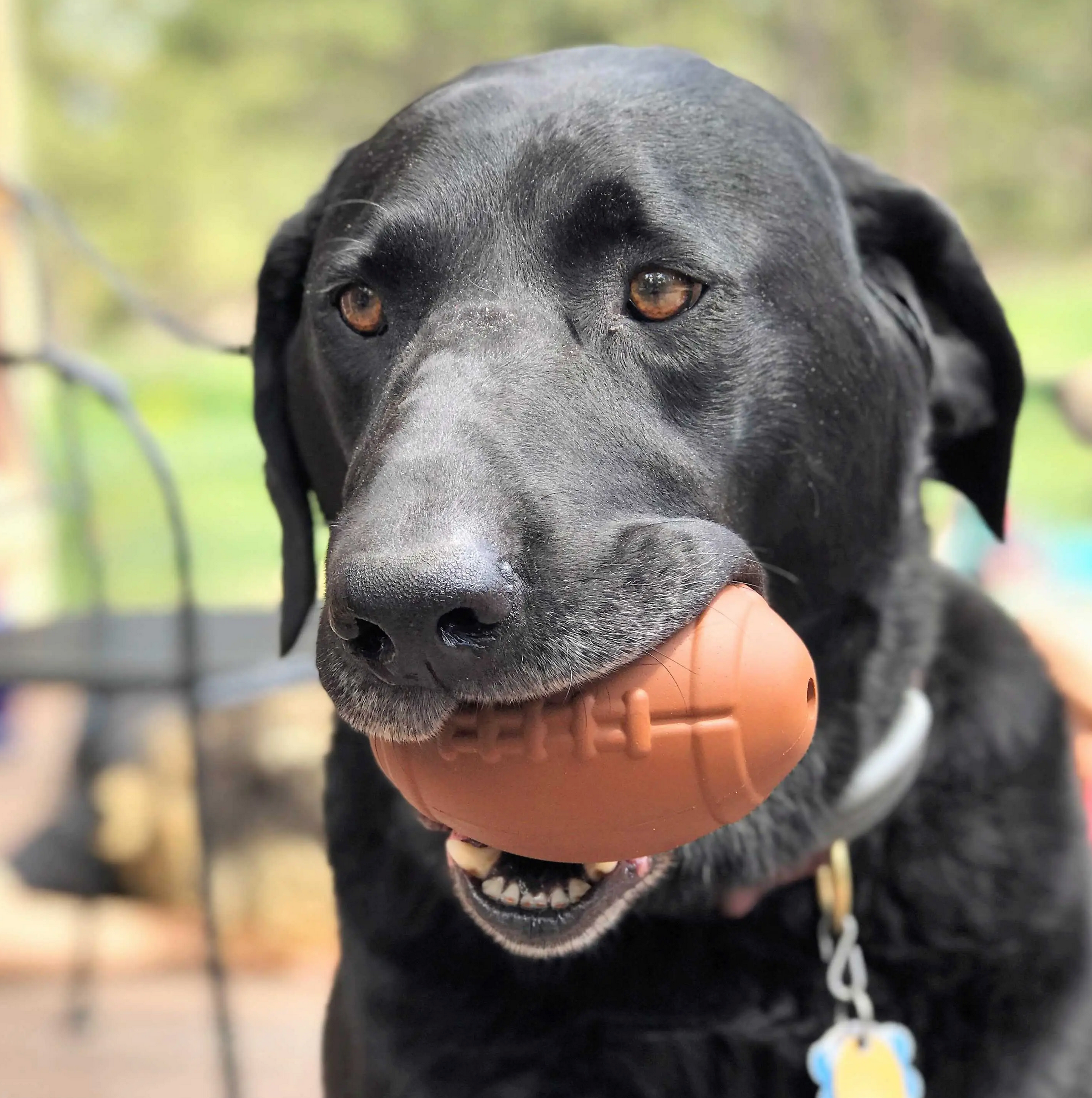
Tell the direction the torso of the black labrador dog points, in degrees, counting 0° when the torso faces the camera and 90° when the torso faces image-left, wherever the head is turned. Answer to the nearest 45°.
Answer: approximately 45°
